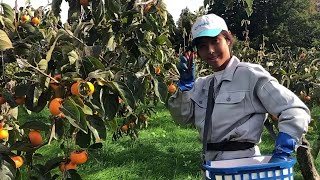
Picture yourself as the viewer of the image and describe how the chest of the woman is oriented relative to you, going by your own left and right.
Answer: facing the viewer and to the left of the viewer

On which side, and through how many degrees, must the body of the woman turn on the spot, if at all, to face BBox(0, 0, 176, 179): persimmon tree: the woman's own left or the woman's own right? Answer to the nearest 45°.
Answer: approximately 45° to the woman's own right
